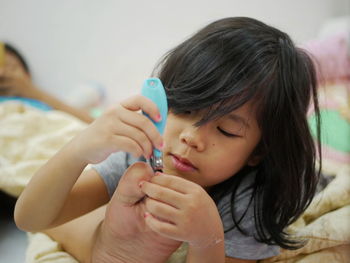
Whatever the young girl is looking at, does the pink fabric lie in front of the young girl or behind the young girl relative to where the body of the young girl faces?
behind

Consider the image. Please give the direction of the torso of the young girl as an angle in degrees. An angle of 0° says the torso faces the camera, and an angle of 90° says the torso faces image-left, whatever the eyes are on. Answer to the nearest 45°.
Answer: approximately 45°
